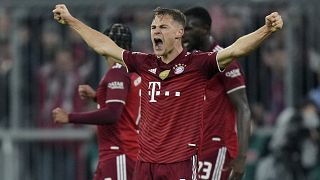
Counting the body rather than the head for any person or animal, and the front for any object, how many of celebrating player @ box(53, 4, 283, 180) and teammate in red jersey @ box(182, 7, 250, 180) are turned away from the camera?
0

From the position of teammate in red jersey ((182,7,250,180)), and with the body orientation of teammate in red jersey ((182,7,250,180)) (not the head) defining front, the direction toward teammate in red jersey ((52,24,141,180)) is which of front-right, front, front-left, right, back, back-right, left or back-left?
front-right

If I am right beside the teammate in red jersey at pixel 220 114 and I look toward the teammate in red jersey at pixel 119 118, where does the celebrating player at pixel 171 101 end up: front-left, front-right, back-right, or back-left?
front-left

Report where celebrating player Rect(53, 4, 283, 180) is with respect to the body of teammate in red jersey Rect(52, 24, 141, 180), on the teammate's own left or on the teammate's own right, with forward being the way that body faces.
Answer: on the teammate's own left

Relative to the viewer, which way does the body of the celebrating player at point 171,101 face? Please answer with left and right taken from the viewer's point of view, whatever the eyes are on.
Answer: facing the viewer and to the left of the viewer

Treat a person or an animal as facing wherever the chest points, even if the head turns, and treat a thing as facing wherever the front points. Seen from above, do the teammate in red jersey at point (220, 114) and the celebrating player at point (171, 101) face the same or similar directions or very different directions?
same or similar directions

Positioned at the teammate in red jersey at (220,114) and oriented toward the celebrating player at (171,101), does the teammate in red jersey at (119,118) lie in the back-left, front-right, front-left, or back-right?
front-right

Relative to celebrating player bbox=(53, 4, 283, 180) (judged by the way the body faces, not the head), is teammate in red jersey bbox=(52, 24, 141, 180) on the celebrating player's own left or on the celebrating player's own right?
on the celebrating player's own right

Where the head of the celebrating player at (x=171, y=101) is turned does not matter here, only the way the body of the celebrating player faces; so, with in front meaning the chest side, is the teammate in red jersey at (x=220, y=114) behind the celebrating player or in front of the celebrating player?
behind

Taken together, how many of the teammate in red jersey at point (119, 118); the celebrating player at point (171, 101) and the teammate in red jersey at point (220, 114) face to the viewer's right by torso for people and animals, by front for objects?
0
